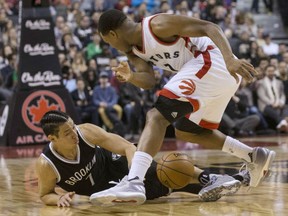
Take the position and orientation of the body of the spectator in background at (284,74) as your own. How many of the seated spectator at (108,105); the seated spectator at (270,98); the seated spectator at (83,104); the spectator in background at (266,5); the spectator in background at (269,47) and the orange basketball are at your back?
2

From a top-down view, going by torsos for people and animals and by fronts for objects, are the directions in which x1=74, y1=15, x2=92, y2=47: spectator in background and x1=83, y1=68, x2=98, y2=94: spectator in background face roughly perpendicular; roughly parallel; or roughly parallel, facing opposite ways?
roughly parallel

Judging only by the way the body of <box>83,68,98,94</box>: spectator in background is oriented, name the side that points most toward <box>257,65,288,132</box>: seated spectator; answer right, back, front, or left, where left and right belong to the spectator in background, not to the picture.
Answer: left

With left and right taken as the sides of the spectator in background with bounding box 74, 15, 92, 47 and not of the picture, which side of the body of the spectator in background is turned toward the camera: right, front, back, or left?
front

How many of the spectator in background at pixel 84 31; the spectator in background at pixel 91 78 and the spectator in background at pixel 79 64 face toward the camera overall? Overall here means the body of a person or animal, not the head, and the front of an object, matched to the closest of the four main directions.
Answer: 3

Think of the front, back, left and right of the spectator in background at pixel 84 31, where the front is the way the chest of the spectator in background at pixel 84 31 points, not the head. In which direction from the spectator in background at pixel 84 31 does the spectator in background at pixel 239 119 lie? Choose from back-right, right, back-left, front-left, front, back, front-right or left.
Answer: front-left

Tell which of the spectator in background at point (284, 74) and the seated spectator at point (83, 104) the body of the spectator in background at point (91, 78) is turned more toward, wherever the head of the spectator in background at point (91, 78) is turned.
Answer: the seated spectator

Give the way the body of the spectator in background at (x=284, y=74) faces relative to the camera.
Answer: toward the camera

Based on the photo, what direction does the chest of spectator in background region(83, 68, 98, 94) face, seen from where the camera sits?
toward the camera

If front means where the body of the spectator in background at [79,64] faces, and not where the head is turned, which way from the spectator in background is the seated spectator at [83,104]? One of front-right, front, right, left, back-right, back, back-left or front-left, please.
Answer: front

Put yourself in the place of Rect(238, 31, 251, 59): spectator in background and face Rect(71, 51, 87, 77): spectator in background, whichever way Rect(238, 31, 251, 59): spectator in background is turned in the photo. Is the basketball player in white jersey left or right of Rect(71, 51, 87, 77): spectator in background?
left

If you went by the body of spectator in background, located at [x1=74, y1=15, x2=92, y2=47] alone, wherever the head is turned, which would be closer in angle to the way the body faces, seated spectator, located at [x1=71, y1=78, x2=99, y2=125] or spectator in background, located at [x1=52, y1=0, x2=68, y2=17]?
the seated spectator

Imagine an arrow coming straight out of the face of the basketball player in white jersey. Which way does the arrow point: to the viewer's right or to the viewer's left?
to the viewer's left

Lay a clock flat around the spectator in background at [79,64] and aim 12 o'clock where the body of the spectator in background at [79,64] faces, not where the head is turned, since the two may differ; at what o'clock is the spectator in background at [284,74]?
the spectator in background at [284,74] is roughly at 9 o'clock from the spectator in background at [79,64].
